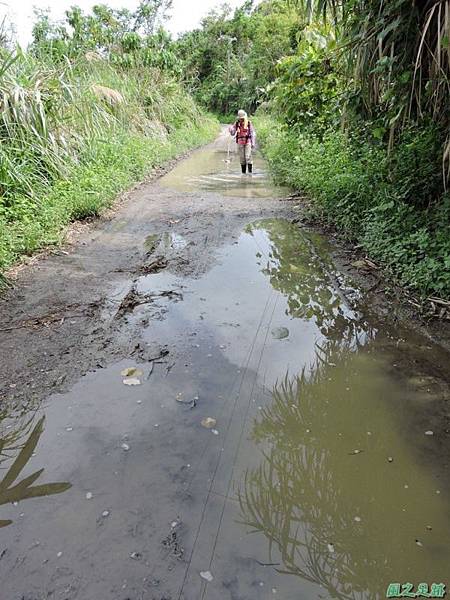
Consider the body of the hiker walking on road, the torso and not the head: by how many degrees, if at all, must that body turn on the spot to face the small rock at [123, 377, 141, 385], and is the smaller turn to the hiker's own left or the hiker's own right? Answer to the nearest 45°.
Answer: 0° — they already face it

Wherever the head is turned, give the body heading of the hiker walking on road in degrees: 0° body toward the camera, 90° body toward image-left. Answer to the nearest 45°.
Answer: approximately 0°
